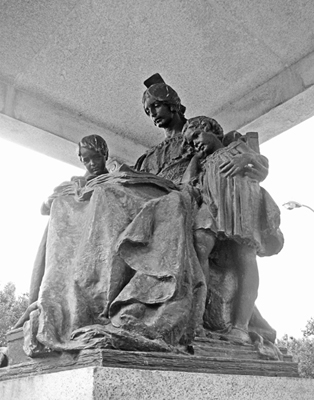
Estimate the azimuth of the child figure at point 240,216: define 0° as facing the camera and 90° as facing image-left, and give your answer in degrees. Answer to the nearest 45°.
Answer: approximately 45°
